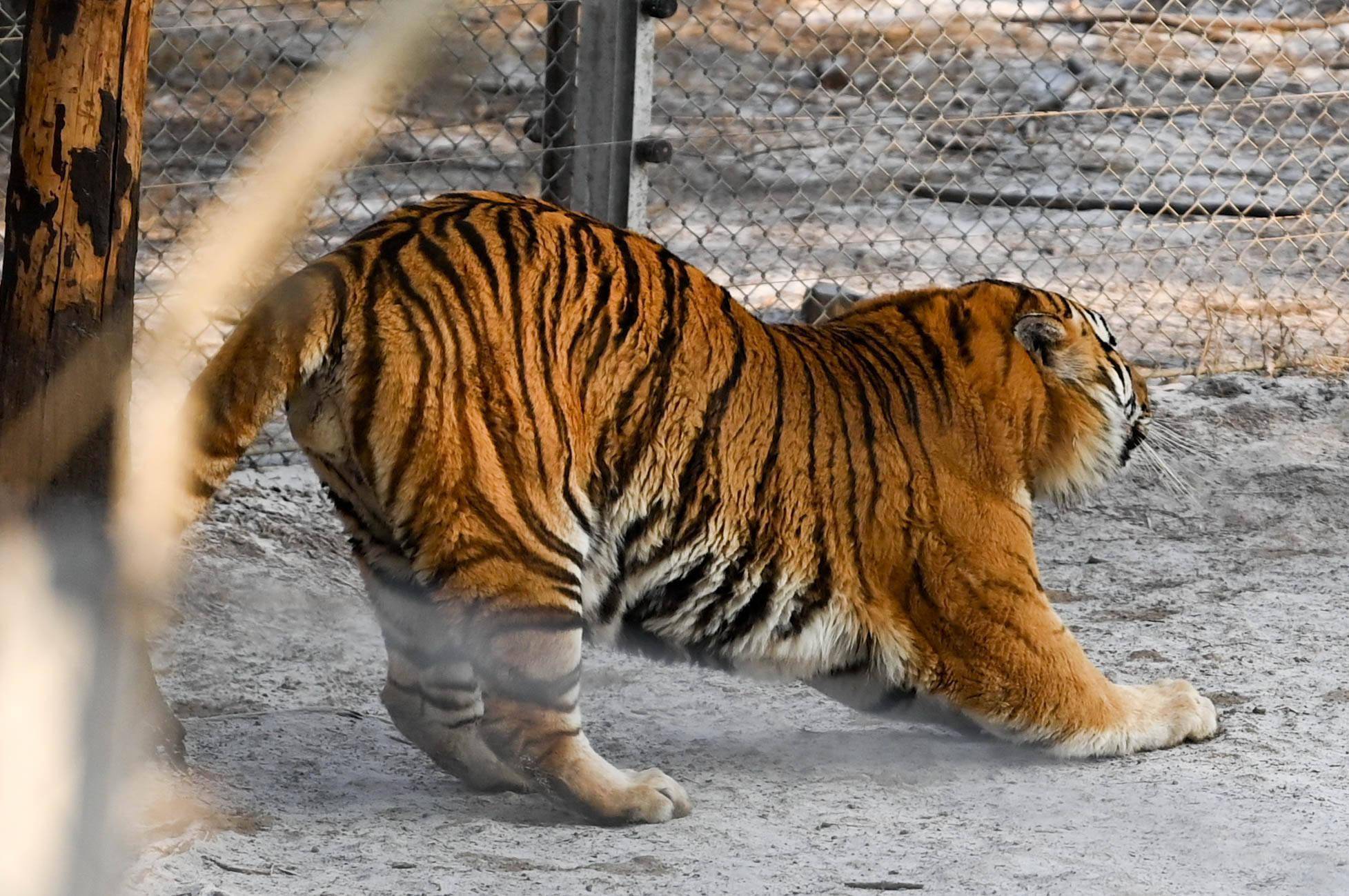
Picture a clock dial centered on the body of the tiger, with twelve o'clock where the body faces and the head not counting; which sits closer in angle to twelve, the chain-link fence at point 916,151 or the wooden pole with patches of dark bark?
the chain-link fence

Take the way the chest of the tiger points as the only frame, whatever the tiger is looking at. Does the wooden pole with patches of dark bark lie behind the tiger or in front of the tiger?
behind

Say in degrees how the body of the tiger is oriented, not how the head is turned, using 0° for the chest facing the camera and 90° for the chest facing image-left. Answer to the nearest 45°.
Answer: approximately 270°
